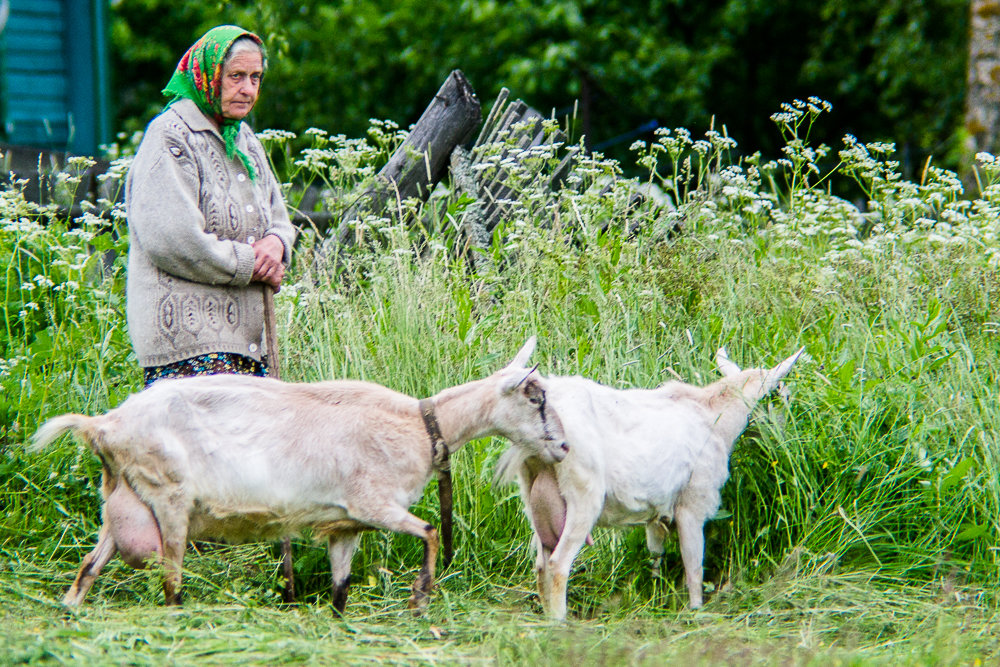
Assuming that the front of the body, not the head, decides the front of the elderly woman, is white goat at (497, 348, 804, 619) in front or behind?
in front

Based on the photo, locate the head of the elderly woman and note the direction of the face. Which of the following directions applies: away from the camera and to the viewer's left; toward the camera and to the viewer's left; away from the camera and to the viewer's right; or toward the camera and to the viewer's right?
toward the camera and to the viewer's right

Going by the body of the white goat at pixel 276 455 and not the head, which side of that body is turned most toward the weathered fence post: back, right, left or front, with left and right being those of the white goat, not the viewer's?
left

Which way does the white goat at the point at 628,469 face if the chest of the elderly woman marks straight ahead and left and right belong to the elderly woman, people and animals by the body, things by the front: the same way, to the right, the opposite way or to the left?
to the left

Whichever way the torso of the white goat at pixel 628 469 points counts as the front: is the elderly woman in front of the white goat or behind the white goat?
behind

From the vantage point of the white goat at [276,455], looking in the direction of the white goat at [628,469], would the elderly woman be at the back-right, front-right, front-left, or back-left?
back-left

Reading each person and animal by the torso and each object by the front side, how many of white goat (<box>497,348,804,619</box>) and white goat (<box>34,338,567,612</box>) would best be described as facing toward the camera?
0

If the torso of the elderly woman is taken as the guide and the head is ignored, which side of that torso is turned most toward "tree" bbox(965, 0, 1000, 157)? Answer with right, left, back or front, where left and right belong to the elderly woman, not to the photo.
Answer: left

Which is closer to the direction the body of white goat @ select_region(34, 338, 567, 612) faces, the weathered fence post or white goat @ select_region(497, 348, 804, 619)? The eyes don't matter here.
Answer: the white goat

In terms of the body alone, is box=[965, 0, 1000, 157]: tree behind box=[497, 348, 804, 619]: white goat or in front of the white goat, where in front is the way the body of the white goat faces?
in front

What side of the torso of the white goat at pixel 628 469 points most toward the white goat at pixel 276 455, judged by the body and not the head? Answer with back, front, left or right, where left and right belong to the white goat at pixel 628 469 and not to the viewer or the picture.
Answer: back

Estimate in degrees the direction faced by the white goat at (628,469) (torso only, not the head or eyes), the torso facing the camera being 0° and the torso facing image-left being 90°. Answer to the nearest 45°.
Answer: approximately 225°

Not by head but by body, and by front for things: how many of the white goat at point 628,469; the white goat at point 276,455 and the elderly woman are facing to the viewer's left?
0

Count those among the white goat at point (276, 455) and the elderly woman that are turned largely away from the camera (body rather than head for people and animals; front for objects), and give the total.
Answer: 0

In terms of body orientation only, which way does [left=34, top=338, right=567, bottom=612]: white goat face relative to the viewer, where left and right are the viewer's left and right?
facing to the right of the viewer

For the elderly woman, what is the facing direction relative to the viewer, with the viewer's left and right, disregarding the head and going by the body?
facing the viewer and to the right of the viewer
